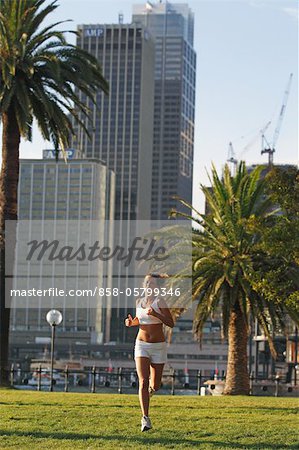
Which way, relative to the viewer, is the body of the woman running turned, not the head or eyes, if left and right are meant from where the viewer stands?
facing the viewer

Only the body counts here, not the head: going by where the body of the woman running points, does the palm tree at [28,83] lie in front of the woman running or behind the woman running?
behind

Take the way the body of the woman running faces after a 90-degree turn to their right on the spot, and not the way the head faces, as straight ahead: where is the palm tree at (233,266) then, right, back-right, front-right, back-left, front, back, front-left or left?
right
